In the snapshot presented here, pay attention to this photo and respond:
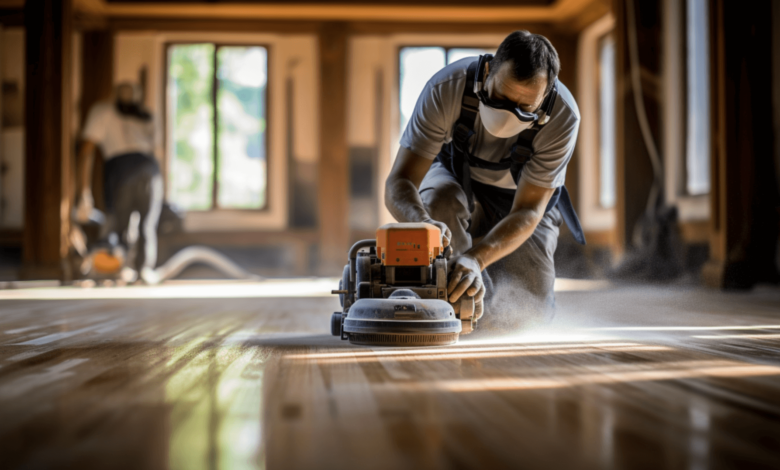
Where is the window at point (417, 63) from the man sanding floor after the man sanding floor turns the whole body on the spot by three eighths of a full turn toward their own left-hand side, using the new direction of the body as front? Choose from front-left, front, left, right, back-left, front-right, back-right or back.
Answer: left

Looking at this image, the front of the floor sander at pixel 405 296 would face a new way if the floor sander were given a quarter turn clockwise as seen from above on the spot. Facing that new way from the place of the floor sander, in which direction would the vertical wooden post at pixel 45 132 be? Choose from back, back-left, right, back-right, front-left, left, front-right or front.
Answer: front-right

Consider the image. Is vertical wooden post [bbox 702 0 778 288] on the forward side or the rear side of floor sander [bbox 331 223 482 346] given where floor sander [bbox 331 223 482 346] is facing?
on the rear side

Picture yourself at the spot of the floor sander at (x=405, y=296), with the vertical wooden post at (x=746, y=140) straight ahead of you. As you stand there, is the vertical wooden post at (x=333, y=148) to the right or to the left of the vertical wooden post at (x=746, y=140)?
left

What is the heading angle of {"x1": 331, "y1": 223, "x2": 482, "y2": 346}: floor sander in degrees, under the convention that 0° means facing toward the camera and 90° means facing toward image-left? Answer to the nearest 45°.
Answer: approximately 0°

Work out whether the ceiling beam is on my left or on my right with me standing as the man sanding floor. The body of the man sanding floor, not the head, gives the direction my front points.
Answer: on my right

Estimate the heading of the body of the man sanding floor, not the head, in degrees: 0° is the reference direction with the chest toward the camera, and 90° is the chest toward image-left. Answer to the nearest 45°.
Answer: approximately 45°

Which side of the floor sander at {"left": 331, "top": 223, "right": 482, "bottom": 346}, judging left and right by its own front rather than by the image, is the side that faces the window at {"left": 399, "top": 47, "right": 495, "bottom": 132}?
back

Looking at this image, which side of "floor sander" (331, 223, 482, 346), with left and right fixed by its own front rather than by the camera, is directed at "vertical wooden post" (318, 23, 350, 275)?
back

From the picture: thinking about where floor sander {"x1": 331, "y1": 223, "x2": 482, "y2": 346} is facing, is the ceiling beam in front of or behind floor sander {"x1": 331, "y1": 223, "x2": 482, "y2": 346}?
behind

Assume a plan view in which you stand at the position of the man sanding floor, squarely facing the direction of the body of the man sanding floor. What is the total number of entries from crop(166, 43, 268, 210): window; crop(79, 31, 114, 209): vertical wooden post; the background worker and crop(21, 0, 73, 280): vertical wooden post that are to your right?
4

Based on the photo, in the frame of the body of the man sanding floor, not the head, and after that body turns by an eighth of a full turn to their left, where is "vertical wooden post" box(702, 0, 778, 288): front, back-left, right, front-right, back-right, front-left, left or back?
back-left
